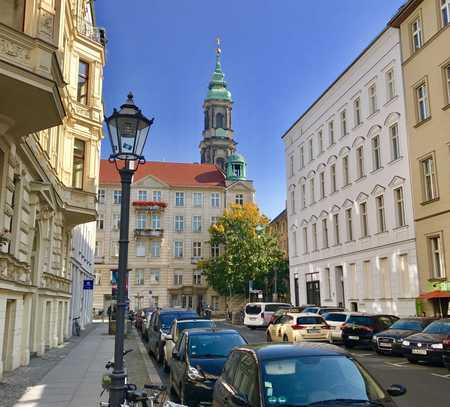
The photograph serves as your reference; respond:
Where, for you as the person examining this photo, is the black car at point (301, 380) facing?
facing the viewer and to the right of the viewer

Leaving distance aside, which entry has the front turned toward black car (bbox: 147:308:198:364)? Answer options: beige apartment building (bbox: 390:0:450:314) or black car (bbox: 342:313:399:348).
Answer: the beige apartment building

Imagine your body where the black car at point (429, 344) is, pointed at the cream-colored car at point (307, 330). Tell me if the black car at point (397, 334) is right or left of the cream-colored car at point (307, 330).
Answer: right

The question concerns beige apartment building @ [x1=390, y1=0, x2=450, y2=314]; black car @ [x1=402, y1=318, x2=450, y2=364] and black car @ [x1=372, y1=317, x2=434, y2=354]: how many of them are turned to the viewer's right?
0

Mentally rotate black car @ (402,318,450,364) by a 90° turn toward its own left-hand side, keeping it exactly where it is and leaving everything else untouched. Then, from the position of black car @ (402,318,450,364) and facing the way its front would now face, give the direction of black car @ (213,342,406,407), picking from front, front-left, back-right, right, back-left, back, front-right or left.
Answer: front-right

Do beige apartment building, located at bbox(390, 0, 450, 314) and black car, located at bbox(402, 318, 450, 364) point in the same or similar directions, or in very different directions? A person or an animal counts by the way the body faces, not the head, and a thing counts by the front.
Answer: same or similar directions

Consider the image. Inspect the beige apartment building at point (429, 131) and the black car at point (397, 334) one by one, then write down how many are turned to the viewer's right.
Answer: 0

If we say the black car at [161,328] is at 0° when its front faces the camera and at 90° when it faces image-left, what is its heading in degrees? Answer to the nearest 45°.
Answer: approximately 315°

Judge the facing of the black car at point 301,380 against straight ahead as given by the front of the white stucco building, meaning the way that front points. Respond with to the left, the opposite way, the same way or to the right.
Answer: to the left

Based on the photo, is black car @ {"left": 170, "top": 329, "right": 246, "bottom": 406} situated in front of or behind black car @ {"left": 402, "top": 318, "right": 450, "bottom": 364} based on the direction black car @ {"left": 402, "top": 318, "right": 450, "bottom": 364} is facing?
in front

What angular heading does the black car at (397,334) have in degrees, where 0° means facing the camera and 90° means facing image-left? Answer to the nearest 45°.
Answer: approximately 45°

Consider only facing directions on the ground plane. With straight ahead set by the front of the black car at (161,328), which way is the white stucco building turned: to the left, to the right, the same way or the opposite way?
to the right

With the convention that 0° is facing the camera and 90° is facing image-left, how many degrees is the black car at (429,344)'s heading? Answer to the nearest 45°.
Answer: approximately 45°

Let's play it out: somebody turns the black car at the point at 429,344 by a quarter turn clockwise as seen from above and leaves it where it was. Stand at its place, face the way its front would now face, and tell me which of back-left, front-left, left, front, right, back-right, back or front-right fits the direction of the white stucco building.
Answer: front-right
